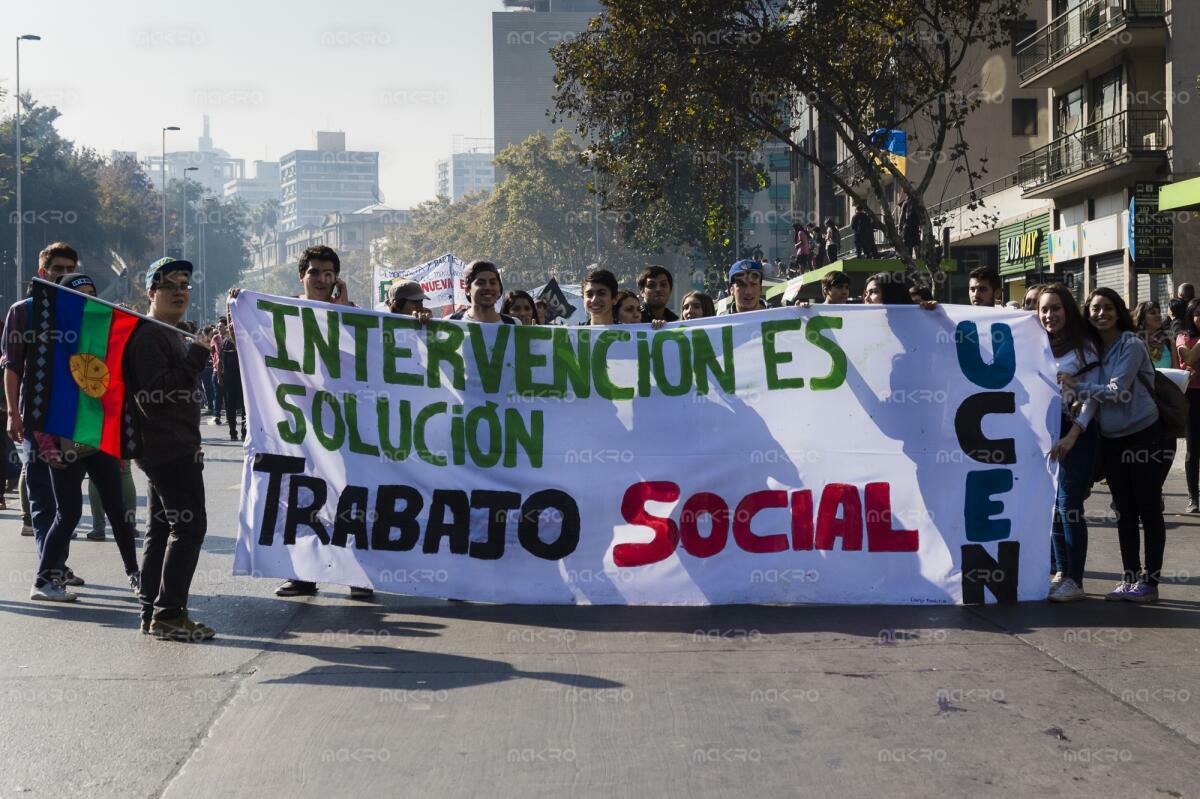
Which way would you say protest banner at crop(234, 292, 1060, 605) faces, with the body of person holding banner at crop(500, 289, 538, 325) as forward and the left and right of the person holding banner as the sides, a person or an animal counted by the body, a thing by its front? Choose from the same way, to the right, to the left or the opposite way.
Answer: the same way

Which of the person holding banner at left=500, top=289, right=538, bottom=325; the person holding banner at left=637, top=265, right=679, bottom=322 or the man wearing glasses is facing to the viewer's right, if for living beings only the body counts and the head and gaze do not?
the man wearing glasses

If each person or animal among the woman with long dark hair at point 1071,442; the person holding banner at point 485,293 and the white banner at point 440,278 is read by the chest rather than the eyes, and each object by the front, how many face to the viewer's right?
0

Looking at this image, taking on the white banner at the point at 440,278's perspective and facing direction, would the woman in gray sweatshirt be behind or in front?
in front

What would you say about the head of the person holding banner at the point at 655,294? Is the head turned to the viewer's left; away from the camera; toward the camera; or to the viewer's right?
toward the camera

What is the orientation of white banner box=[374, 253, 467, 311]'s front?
toward the camera

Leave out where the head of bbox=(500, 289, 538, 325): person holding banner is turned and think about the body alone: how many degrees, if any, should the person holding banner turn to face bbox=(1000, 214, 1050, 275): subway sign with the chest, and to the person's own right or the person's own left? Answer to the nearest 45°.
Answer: approximately 135° to the person's own left

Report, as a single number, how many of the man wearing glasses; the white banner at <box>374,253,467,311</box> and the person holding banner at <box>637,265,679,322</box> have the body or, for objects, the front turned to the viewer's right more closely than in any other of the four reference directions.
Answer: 1

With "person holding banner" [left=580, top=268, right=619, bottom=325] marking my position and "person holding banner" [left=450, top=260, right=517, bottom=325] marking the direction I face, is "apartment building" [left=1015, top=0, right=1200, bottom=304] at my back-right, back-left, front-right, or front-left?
back-right

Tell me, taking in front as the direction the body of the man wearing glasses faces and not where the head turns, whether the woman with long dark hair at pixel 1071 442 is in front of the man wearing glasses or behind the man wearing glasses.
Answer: in front

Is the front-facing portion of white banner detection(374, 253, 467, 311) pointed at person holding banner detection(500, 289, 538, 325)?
yes

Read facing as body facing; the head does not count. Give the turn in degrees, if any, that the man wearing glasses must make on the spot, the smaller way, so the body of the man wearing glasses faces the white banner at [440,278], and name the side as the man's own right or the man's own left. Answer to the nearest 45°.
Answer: approximately 90° to the man's own left

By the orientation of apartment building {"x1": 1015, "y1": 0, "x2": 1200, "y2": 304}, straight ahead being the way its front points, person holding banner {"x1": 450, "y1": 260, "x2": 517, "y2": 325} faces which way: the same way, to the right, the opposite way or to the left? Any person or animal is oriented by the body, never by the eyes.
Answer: to the left

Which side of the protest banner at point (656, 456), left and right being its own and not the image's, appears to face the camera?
front

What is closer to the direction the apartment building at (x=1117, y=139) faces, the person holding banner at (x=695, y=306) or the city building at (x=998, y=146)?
the person holding banner

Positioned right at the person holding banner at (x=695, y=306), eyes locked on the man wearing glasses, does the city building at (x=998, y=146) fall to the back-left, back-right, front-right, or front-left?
back-right

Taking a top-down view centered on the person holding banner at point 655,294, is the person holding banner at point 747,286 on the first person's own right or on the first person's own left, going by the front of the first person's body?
on the first person's own left

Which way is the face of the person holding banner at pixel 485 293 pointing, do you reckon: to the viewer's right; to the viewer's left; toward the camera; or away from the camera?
toward the camera
